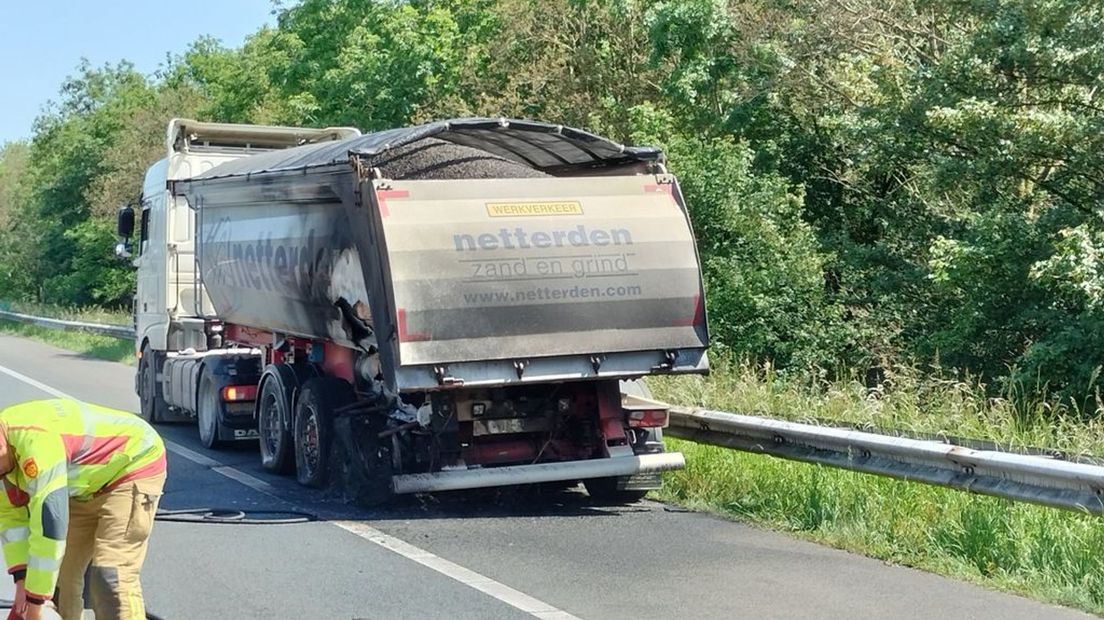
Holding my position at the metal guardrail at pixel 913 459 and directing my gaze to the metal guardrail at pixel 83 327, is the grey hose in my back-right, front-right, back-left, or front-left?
front-left

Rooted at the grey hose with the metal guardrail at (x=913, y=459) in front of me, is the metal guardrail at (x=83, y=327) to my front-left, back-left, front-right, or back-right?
back-left

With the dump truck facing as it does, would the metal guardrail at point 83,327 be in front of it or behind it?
in front

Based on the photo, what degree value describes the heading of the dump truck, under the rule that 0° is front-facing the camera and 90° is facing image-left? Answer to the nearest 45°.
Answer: approximately 135°

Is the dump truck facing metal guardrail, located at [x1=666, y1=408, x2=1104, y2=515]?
no
